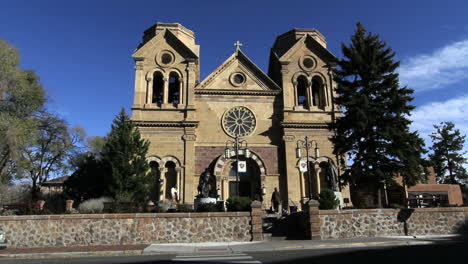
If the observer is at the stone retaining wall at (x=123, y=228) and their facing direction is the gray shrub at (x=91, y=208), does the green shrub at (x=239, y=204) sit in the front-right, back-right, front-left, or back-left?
back-right

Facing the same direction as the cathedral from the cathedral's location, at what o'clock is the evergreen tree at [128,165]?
The evergreen tree is roughly at 2 o'clock from the cathedral.

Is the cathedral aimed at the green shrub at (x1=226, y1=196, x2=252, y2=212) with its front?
yes

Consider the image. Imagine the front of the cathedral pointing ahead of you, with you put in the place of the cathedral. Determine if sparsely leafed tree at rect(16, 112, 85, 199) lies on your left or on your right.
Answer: on your right

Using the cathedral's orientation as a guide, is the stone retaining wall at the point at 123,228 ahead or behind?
ahead

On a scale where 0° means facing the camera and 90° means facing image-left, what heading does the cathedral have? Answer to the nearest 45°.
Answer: approximately 0°

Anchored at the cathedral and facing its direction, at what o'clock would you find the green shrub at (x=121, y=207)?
The green shrub is roughly at 1 o'clock from the cathedral.

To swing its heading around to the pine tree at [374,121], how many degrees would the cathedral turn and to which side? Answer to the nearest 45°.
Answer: approximately 45° to its left

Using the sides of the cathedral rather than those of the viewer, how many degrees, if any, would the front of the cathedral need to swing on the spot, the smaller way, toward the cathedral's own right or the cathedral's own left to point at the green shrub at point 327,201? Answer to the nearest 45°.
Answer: approximately 45° to the cathedral's own left

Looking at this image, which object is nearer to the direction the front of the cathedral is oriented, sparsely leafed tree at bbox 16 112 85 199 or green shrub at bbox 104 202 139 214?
the green shrub
